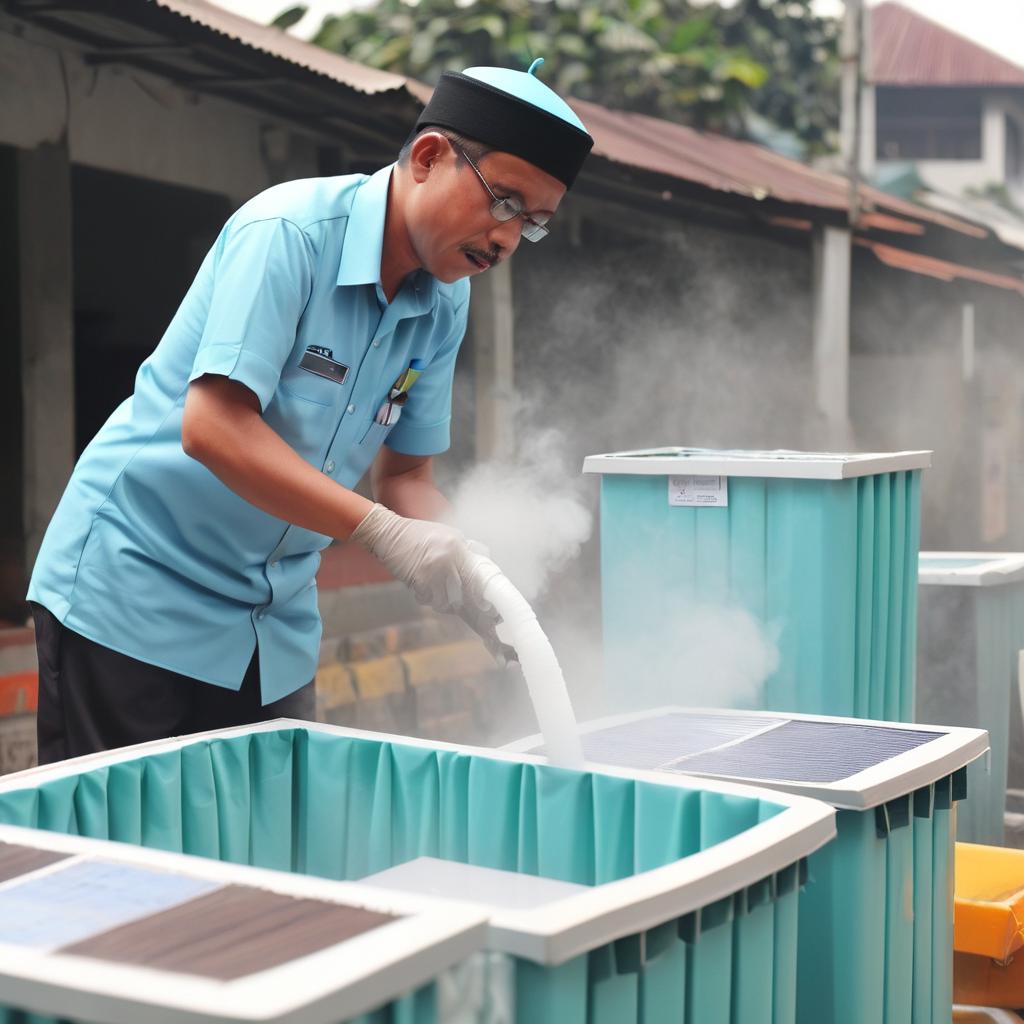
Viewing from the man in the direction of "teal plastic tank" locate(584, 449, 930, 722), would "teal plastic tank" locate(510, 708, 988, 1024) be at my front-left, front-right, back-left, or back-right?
front-right

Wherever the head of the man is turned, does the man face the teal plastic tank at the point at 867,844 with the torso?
yes

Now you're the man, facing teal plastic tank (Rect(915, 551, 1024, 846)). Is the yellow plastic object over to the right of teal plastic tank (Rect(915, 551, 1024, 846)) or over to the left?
right

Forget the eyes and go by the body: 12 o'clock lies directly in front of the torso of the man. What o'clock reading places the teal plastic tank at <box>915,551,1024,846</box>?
The teal plastic tank is roughly at 9 o'clock from the man.

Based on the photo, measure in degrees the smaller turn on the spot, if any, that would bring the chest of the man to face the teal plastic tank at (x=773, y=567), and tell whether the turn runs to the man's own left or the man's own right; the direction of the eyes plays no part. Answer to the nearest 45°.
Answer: approximately 90° to the man's own left

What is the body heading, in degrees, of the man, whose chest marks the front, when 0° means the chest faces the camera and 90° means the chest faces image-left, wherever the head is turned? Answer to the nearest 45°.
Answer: approximately 315°

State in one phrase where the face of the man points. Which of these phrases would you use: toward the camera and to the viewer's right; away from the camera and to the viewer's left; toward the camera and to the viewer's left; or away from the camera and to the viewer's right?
toward the camera and to the viewer's right

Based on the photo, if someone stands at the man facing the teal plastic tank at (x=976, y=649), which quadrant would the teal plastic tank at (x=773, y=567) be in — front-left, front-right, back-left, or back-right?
front-right

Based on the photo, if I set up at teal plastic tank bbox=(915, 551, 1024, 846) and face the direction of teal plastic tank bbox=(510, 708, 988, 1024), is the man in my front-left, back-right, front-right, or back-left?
front-right

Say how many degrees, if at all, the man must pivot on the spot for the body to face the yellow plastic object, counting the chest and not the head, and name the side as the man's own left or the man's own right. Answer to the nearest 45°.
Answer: approximately 45° to the man's own left
